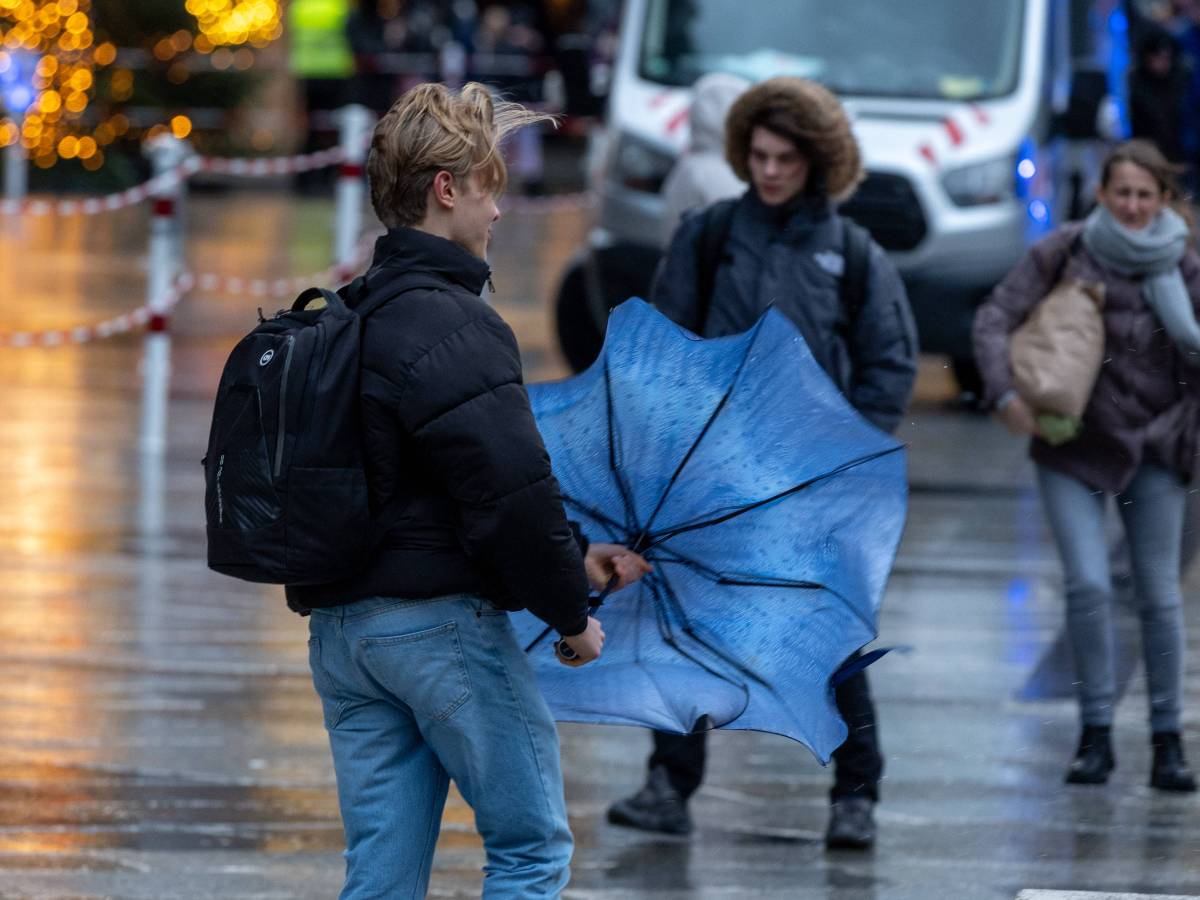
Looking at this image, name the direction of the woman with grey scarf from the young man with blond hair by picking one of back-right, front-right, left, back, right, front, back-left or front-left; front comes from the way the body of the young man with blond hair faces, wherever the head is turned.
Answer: front

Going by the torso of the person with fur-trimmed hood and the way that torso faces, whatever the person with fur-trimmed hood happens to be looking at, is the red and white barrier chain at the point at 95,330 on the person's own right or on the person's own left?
on the person's own right

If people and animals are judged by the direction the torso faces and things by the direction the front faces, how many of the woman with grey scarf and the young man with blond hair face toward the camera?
1

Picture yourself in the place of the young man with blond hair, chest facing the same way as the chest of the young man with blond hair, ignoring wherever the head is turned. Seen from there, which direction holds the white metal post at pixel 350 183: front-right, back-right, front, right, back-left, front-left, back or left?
front-left

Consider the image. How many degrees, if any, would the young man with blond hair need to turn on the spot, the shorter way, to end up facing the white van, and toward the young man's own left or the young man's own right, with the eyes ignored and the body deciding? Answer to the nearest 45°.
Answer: approximately 45° to the young man's own left

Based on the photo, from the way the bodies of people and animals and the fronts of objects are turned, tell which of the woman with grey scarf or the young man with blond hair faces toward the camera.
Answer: the woman with grey scarf

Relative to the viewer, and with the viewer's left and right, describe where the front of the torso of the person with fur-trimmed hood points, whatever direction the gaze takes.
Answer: facing the viewer and to the left of the viewer

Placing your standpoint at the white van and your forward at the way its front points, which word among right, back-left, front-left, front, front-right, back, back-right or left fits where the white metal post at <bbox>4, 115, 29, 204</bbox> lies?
back-right

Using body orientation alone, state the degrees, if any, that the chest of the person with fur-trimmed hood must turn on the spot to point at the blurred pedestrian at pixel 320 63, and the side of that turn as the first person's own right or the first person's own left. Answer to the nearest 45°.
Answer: approximately 135° to the first person's own right

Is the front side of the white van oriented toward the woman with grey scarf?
yes

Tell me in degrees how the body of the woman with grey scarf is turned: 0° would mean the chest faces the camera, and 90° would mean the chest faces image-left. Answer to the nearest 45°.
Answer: approximately 0°

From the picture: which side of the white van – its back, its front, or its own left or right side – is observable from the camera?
front
